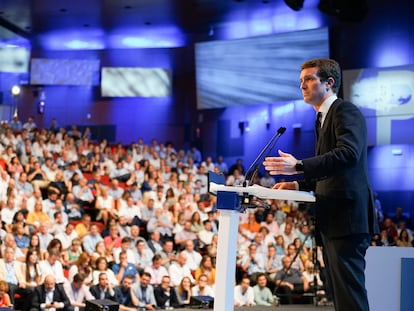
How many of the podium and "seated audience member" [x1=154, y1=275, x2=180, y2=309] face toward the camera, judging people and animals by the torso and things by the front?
1

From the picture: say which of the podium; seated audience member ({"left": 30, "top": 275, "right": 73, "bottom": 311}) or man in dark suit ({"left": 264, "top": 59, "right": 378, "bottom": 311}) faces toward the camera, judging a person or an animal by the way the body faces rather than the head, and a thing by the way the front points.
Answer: the seated audience member

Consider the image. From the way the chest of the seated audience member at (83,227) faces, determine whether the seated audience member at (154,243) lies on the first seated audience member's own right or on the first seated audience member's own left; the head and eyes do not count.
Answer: on the first seated audience member's own left

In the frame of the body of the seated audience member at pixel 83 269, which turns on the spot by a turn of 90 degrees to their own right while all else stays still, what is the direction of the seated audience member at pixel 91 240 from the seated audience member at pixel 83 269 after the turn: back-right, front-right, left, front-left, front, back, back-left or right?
back-right

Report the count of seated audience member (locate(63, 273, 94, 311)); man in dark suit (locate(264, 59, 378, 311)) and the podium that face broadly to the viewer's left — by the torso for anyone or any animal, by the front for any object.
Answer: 2

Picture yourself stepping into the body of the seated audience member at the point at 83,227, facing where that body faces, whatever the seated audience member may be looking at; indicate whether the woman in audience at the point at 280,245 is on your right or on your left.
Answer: on your left

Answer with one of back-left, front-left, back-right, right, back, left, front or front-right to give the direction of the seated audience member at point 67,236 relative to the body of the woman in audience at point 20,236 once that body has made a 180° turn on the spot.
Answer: right

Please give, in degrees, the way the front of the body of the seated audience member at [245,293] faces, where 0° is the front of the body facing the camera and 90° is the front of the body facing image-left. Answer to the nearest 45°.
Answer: approximately 0°

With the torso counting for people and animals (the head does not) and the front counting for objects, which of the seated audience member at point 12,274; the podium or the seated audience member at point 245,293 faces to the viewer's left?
the podium

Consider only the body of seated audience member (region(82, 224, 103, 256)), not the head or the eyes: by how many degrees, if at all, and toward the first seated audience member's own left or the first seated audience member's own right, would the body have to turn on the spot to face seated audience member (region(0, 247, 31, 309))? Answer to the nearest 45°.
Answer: approximately 90° to the first seated audience member's own right

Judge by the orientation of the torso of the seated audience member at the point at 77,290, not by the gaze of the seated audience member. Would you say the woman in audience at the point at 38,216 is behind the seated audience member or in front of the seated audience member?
behind

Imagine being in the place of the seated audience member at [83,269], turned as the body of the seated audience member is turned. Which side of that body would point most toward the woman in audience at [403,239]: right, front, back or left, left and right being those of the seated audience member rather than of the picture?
left

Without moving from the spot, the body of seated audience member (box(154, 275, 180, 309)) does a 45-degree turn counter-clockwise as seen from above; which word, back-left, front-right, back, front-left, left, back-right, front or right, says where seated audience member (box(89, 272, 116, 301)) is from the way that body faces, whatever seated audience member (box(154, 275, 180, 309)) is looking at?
right

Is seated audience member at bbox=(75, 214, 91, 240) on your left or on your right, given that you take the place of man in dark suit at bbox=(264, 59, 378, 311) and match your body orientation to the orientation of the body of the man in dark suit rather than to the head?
on your right

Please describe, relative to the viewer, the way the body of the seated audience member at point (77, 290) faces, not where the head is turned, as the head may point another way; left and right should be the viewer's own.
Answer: facing the viewer and to the right of the viewer

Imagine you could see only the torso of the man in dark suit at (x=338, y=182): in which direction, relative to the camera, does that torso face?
to the viewer's left

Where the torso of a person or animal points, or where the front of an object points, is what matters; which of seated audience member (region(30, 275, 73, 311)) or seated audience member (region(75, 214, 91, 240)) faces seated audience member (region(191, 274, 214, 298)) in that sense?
seated audience member (region(75, 214, 91, 240))

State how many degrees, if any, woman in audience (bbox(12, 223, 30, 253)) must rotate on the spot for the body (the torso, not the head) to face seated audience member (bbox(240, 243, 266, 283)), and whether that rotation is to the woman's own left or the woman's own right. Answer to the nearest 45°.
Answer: approximately 45° to the woman's own left

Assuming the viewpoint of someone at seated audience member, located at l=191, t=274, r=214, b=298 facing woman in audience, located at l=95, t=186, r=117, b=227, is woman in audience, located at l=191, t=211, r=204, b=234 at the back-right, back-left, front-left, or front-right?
front-right

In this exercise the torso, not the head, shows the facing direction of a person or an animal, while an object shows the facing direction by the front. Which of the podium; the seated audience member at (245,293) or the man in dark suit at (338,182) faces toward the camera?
the seated audience member

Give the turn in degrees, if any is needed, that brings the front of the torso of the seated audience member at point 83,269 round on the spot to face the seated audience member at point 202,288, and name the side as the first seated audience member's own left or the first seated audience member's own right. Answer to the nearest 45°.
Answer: approximately 45° to the first seated audience member's own left
